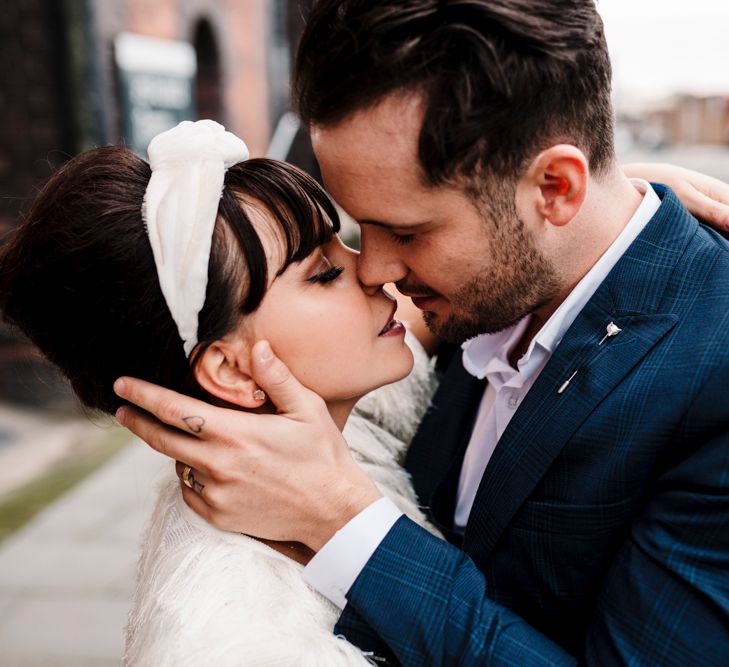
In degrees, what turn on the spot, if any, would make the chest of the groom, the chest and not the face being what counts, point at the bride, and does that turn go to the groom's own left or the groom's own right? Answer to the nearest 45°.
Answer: approximately 45° to the groom's own right

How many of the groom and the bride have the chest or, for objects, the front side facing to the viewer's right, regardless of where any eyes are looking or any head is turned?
1

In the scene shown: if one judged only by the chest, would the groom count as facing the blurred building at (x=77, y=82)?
no

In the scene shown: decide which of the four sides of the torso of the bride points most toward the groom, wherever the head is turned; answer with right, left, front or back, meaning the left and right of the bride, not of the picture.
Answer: front

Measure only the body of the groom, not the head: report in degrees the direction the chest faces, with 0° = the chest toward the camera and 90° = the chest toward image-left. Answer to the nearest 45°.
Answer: approximately 45°

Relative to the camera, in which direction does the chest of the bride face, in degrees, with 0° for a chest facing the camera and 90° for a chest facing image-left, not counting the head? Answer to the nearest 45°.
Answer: approximately 270°

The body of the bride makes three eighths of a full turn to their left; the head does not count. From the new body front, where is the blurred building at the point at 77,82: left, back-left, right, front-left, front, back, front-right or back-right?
front-right
